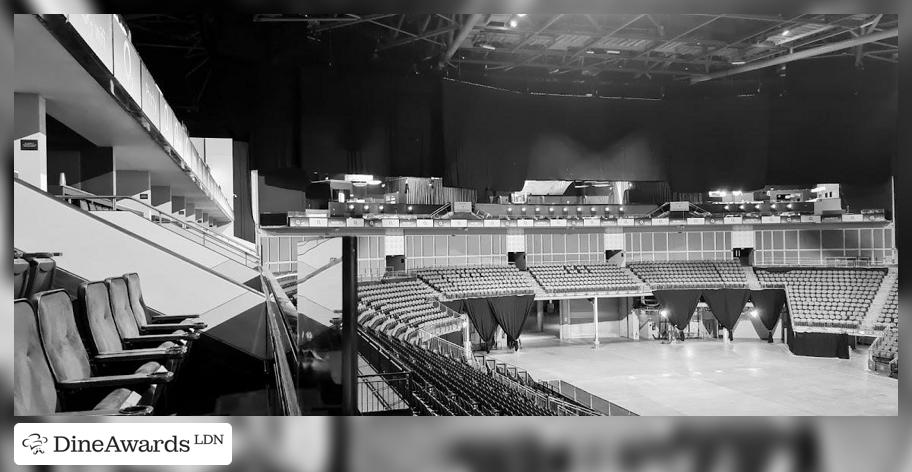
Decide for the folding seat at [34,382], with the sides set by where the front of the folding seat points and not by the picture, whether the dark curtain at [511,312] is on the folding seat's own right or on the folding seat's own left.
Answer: on the folding seat's own left

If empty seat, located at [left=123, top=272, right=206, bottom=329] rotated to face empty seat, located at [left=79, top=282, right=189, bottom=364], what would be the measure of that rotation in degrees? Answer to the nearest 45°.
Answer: approximately 90° to its right

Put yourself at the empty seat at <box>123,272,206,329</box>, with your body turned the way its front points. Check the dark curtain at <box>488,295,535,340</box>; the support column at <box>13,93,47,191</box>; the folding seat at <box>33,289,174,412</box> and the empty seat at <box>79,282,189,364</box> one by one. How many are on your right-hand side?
2

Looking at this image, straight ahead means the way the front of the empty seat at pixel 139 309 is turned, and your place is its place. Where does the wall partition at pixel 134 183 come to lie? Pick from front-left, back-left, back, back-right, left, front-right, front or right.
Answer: left

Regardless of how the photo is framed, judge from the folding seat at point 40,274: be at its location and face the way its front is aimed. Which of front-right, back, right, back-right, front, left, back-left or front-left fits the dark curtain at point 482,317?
left

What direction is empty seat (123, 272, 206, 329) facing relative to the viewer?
to the viewer's right

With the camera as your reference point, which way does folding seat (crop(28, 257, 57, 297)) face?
facing the viewer and to the right of the viewer

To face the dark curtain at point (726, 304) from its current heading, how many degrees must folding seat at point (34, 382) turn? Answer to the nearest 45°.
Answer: approximately 45° to its left

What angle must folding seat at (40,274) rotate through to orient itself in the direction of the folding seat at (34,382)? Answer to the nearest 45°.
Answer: approximately 45° to its right

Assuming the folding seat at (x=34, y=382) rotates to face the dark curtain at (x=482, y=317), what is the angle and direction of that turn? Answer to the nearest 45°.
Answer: approximately 45° to its left

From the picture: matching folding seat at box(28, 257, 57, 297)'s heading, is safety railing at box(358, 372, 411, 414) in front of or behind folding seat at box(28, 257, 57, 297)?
in front

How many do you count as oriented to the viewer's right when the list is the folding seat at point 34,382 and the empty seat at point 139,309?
2

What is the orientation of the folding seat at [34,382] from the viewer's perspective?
to the viewer's right

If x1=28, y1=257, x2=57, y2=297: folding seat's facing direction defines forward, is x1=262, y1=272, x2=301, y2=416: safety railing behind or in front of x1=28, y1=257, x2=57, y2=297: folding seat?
in front

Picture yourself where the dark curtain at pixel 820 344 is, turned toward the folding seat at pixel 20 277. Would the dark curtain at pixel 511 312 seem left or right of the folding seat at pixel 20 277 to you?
right

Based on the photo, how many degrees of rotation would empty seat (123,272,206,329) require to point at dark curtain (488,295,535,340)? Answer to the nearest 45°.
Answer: approximately 45° to its left

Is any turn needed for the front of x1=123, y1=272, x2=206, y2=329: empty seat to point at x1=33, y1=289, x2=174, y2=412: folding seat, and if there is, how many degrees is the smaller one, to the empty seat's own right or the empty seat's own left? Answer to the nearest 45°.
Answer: approximately 90° to the empty seat's own right
